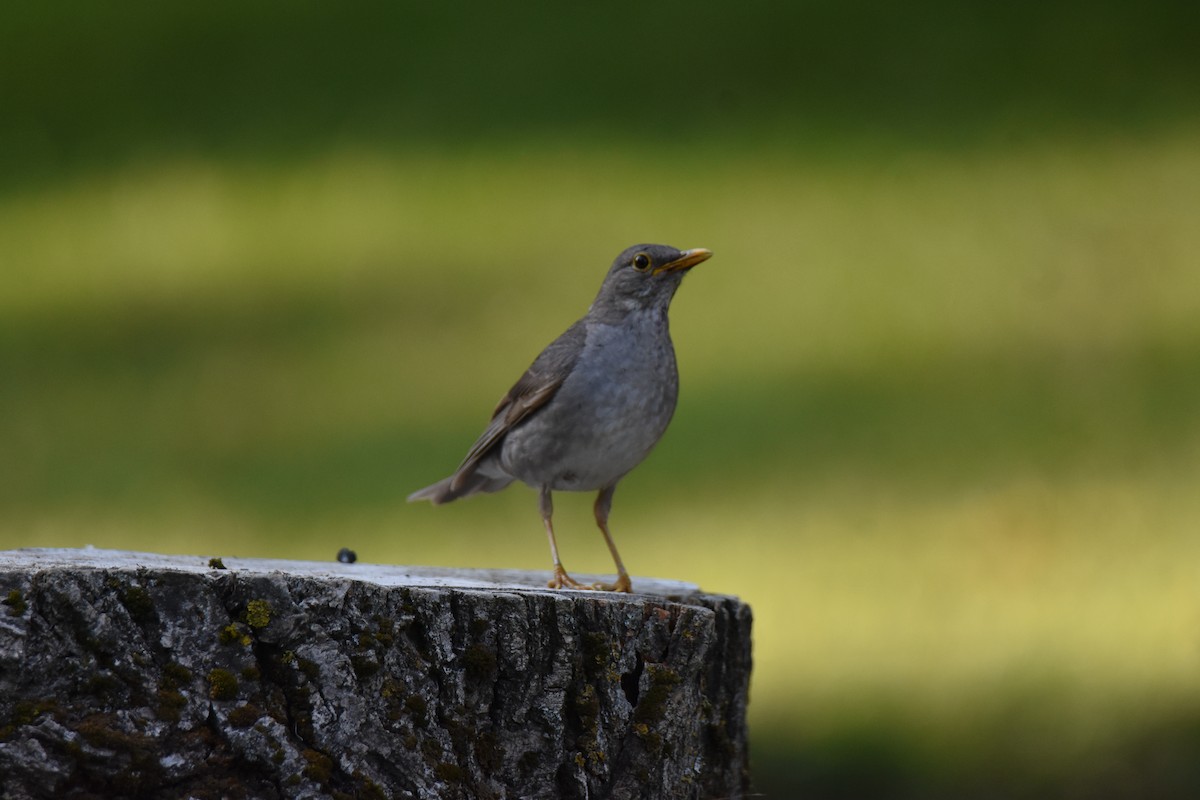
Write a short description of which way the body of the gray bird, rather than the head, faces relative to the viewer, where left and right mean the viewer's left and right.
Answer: facing the viewer and to the right of the viewer
